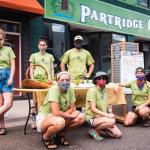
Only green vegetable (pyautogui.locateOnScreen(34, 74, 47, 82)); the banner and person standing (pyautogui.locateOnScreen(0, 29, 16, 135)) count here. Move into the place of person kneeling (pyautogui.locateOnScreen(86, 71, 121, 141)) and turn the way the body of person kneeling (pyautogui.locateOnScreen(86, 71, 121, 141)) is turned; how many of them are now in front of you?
0

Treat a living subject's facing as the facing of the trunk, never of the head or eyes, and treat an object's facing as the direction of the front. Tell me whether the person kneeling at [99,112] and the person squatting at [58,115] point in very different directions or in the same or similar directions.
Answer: same or similar directions

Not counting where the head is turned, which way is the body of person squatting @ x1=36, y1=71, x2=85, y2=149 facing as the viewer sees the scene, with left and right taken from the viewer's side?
facing the viewer and to the right of the viewer

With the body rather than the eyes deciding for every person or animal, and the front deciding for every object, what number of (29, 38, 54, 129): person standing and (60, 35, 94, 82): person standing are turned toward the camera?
2

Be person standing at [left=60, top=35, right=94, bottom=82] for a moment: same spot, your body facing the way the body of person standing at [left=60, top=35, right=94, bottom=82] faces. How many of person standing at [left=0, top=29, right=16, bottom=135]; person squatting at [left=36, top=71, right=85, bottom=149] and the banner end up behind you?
1

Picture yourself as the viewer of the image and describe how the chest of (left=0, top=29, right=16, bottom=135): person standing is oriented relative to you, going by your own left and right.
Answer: facing the viewer

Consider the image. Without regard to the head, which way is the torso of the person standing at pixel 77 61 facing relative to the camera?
toward the camera

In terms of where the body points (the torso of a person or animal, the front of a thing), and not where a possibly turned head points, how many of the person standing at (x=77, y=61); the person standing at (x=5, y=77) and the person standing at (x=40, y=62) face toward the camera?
3

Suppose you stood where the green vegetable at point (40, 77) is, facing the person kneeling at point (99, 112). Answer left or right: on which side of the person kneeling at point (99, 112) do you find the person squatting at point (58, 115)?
right

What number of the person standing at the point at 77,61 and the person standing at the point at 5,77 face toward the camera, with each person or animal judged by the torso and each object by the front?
2

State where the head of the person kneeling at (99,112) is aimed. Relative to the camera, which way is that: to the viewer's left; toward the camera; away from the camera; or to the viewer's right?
toward the camera
